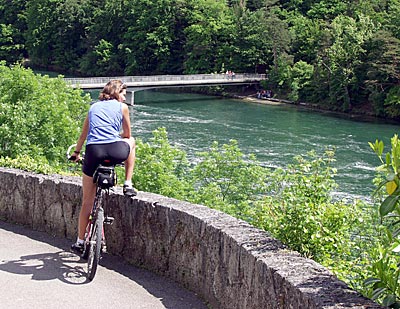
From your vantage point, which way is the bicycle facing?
away from the camera

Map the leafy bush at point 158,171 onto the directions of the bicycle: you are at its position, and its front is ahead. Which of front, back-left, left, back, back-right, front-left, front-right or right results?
front
